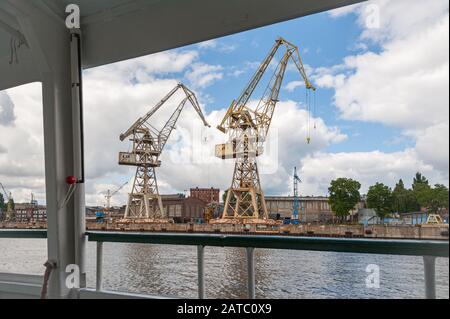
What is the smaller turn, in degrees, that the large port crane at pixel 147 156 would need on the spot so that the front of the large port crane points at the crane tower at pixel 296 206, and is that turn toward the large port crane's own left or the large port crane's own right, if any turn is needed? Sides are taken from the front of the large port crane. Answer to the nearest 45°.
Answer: approximately 45° to the large port crane's own right

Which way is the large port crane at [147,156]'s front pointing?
to the viewer's right

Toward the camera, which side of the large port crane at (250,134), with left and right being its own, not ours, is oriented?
right

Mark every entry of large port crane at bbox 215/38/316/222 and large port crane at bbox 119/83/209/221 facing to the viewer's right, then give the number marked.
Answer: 2
